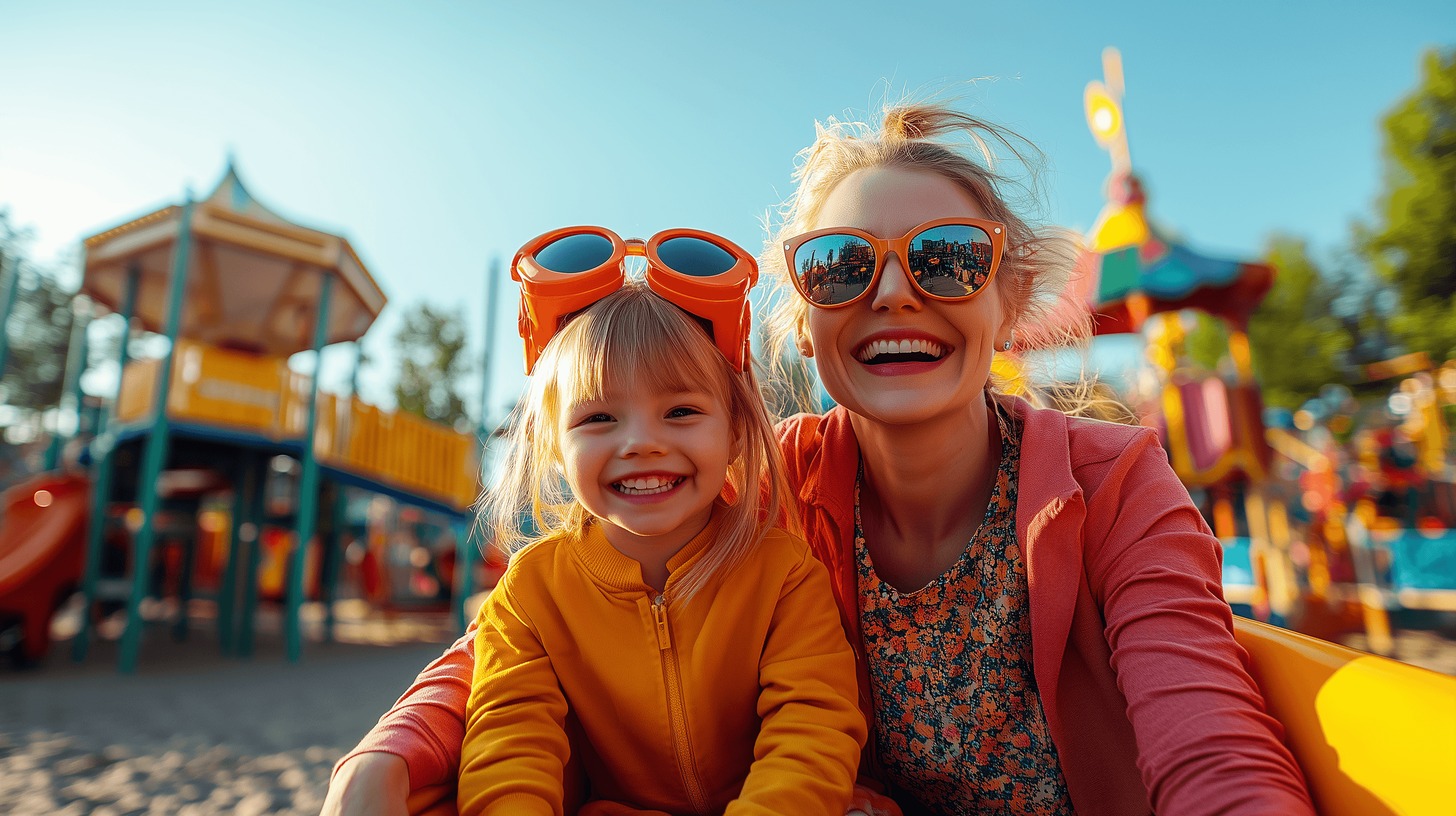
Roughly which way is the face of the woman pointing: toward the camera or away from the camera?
toward the camera

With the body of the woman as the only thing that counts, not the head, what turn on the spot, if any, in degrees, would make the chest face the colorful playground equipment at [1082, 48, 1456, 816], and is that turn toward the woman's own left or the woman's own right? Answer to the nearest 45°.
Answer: approximately 135° to the woman's own left

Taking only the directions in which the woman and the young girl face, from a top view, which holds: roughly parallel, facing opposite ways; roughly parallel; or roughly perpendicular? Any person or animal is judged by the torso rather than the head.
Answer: roughly parallel

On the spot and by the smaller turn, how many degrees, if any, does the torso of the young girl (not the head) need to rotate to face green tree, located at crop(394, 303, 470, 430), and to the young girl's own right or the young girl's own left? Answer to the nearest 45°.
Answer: approximately 180°

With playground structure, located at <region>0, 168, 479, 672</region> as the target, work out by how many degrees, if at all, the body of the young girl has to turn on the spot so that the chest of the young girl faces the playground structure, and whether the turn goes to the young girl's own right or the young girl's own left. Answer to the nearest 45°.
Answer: approximately 135° to the young girl's own right

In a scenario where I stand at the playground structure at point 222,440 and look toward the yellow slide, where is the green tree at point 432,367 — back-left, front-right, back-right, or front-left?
back-left

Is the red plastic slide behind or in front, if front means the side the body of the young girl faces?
behind

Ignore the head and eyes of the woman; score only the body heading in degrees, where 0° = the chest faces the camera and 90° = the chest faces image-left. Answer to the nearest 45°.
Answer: approximately 0°

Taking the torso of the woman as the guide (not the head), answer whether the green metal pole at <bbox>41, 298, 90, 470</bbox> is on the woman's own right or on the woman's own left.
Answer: on the woman's own right

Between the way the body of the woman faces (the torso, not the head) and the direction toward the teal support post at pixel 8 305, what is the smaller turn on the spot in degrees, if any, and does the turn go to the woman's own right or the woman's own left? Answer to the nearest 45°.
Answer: approximately 135° to the woman's own right

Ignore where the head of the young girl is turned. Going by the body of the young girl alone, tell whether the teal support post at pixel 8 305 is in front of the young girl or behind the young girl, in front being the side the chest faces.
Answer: behind

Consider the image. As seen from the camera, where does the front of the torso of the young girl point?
toward the camera

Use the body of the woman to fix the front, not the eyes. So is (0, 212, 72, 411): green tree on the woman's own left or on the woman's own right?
on the woman's own right

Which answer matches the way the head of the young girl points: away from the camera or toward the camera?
toward the camera

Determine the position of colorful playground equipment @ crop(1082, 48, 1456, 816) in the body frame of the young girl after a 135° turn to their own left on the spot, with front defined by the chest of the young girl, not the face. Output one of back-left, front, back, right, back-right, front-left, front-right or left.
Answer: front
